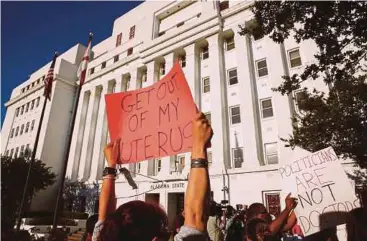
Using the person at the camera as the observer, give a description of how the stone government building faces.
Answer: facing the viewer and to the left of the viewer

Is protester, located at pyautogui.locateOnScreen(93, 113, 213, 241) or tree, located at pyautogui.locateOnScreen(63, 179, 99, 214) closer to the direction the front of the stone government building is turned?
the protester

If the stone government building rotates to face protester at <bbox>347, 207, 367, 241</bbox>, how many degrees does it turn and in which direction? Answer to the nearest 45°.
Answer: approximately 45° to its left

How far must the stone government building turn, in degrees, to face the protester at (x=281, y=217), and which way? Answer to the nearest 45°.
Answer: approximately 45° to its left
